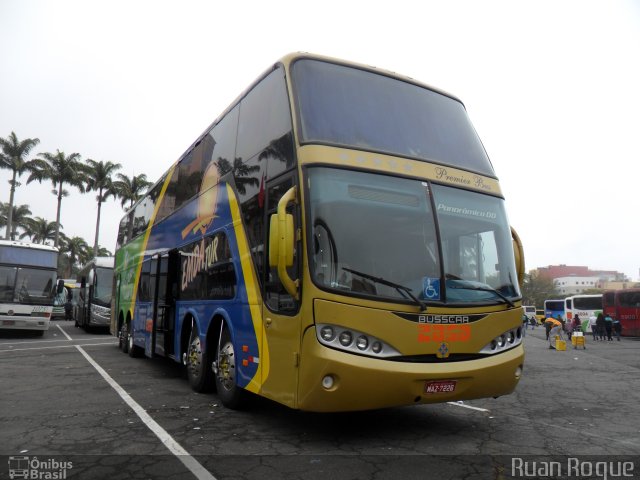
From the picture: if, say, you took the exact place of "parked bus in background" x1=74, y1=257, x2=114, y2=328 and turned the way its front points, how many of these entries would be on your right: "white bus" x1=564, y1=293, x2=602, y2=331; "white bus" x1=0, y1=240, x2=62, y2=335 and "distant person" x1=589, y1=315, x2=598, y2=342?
1

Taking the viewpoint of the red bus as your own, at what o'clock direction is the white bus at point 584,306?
The white bus is roughly at 4 o'clock from the red bus.

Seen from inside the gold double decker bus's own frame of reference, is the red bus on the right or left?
on its left

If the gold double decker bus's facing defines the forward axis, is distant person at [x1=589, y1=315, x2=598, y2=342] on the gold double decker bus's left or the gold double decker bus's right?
on its left

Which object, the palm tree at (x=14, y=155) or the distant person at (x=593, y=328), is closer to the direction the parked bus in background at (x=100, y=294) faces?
the distant person

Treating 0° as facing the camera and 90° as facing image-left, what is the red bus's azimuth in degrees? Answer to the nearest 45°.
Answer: approximately 45°

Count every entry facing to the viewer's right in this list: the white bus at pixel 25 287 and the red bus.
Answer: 0

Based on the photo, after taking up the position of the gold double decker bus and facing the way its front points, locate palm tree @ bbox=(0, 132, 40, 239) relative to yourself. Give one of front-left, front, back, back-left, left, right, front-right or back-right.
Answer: back
